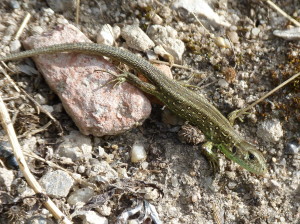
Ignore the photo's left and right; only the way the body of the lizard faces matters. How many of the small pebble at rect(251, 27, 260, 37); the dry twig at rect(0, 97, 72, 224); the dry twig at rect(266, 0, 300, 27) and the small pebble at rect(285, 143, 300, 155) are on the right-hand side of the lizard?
1

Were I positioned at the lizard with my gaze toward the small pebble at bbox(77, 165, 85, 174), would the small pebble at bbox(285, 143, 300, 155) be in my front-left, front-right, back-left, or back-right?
back-left

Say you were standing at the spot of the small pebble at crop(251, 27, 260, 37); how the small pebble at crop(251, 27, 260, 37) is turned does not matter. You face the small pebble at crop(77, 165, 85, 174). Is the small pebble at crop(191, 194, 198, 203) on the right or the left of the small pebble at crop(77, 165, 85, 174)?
left

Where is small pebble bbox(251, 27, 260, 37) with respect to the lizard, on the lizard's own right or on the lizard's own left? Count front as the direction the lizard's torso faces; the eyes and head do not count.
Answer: on the lizard's own left

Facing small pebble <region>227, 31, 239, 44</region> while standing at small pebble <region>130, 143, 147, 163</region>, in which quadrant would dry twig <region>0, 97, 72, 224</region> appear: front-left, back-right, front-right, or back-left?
back-left

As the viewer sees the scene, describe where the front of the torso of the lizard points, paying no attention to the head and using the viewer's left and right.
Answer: facing the viewer and to the right of the viewer

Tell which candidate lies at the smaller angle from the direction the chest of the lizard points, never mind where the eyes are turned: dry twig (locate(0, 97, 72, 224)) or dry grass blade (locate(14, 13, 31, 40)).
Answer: the dry twig

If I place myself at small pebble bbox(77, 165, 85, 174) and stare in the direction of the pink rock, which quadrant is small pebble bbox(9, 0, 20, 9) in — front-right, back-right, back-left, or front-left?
front-left

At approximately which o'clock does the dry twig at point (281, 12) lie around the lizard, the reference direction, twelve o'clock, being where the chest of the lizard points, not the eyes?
The dry twig is roughly at 8 o'clock from the lizard.

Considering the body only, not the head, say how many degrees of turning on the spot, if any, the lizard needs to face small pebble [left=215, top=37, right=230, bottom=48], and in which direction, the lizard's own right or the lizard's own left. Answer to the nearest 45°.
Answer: approximately 135° to the lizard's own left

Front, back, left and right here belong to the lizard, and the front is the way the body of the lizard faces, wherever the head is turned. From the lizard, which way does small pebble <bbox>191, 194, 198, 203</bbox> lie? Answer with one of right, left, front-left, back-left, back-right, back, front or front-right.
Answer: front

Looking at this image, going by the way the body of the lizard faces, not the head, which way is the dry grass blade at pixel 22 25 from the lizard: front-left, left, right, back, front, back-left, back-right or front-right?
back-right
